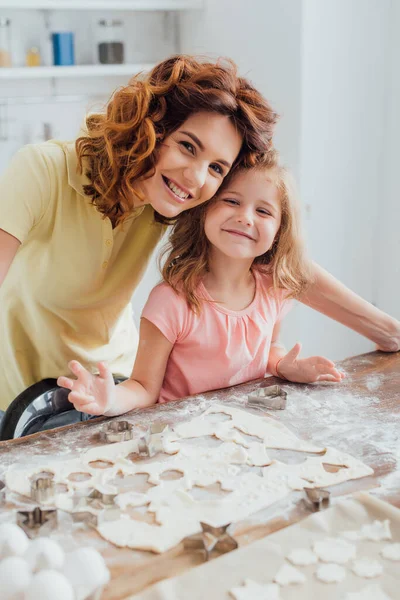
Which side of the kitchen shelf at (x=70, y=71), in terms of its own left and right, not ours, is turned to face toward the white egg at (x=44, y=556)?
front

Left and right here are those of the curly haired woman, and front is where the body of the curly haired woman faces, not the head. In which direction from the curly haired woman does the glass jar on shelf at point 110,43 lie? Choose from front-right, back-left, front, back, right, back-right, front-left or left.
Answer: back-left

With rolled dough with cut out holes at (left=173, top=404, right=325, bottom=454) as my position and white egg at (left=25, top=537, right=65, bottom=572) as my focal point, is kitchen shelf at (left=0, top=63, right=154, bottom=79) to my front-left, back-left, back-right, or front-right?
back-right

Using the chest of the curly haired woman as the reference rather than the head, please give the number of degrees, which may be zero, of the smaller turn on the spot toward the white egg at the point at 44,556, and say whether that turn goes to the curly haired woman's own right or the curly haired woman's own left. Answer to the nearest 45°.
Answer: approximately 45° to the curly haired woman's own right

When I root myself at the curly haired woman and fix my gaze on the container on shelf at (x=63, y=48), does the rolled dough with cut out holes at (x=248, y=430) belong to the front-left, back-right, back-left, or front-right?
back-right

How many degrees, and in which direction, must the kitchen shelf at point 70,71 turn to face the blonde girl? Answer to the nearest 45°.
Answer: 0° — it already faces them

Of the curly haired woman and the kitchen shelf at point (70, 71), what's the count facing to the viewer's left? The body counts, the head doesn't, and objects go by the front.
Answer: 0

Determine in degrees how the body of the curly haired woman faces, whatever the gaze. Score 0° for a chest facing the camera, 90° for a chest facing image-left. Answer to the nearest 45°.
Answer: approximately 315°

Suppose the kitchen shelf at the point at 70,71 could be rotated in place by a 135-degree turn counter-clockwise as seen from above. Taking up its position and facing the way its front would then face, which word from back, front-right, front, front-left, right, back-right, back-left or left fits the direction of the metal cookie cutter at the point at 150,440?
back-right

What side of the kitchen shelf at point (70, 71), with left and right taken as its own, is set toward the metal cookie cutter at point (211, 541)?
front

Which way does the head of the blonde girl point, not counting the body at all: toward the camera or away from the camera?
toward the camera

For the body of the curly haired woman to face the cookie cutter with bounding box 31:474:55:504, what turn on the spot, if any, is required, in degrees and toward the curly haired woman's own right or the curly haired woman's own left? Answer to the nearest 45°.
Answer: approximately 45° to the curly haired woman's own right

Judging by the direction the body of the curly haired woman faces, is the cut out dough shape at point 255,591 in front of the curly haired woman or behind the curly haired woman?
in front

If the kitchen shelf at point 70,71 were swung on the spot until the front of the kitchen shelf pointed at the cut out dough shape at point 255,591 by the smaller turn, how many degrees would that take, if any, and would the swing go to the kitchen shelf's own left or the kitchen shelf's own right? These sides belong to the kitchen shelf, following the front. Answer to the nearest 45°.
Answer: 0° — it already faces it

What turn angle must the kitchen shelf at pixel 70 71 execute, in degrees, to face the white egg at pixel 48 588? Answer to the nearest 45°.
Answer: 0° — it already faces it

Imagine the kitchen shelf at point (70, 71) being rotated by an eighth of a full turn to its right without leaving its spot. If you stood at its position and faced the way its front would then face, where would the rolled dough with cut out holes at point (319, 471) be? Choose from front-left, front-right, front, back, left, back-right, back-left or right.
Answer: front-left

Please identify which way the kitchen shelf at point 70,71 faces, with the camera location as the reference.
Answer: facing the viewer

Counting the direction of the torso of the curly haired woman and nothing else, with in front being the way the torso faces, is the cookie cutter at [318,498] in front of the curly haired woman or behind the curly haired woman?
in front
